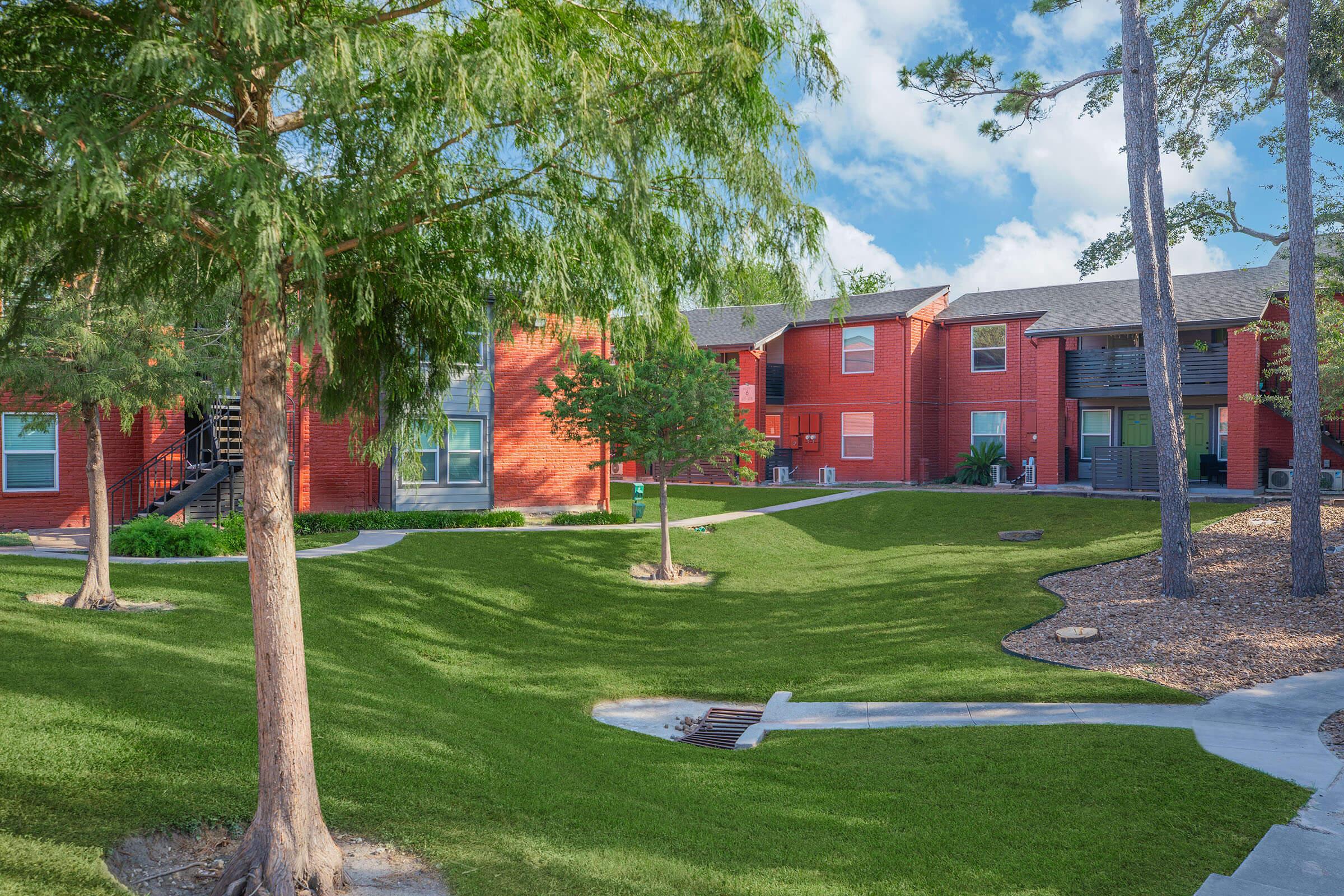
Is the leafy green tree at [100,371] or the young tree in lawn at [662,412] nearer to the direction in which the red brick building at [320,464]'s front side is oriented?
the leafy green tree

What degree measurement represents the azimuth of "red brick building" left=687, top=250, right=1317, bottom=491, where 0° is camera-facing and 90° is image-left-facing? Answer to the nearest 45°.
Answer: approximately 0°

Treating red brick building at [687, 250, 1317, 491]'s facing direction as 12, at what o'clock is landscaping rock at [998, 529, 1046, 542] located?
The landscaping rock is roughly at 12 o'clock from the red brick building.

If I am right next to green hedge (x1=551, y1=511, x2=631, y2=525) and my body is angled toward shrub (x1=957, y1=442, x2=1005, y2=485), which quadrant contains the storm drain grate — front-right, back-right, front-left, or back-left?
back-right

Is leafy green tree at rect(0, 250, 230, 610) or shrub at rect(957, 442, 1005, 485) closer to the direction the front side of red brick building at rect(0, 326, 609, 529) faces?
the leafy green tree

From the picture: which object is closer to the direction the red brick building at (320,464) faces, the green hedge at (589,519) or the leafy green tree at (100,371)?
the leafy green tree

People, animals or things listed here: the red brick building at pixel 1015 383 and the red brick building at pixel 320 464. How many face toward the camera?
2

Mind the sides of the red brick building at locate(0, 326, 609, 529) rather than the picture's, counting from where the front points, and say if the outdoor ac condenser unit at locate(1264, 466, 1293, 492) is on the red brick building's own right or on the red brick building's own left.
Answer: on the red brick building's own left

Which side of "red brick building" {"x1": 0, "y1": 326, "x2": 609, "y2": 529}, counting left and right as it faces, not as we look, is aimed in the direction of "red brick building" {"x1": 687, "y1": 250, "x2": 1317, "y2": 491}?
left

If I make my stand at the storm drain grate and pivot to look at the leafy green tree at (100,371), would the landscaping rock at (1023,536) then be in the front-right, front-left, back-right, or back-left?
back-right

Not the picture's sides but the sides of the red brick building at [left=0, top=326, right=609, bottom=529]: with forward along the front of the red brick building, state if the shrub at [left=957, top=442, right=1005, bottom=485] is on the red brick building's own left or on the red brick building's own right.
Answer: on the red brick building's own left
